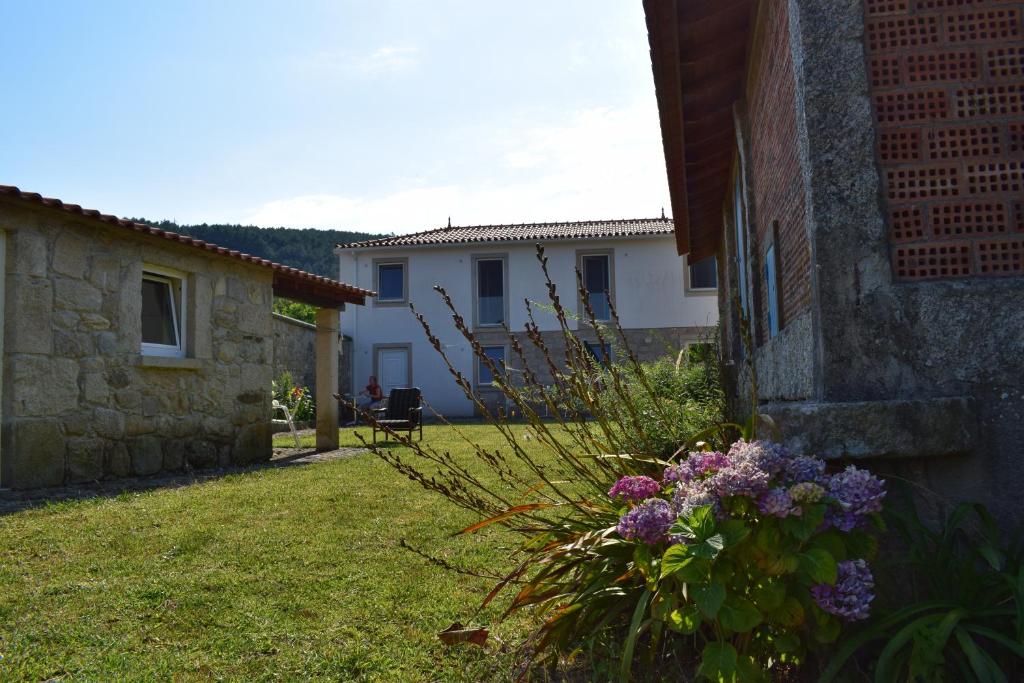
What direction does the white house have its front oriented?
toward the camera

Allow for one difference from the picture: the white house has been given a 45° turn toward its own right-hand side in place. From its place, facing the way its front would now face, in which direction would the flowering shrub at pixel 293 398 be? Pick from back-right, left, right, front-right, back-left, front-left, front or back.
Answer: front

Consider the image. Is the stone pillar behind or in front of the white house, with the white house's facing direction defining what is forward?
in front

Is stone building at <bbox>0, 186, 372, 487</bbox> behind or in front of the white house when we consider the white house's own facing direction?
in front

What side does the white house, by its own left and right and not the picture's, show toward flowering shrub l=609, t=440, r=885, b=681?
front

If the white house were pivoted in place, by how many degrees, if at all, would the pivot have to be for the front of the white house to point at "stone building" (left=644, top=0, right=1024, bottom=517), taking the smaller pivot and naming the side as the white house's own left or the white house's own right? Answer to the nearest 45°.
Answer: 0° — it already faces it

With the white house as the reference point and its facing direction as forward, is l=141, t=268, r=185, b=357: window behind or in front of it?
in front

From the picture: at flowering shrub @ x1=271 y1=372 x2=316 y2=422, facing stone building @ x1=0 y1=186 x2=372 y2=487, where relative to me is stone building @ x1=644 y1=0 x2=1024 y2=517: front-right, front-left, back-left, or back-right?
front-left

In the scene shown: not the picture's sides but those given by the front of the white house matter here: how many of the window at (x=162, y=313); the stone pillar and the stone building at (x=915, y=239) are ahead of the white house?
3

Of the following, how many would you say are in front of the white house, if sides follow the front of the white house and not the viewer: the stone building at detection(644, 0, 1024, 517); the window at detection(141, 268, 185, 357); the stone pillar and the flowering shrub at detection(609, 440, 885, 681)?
4
